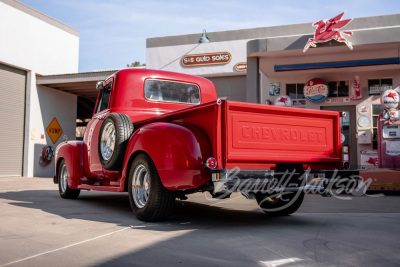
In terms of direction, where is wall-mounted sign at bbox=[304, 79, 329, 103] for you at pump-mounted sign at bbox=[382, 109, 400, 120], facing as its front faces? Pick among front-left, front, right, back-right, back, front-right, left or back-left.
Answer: back-right

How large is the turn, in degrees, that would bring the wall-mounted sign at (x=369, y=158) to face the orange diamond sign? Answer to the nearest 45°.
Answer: approximately 90° to its right

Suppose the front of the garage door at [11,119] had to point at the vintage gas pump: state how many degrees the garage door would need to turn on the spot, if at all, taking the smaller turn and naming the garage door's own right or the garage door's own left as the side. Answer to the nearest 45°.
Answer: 0° — it already faces it
